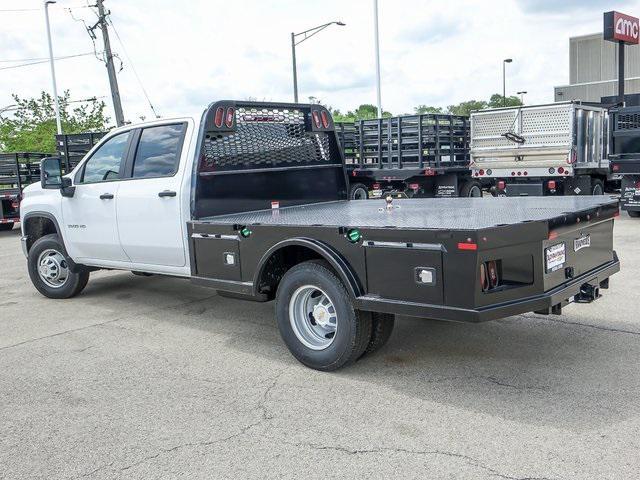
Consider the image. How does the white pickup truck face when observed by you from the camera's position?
facing away from the viewer and to the left of the viewer

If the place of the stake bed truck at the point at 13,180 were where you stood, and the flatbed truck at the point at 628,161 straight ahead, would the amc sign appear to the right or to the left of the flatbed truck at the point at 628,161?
left

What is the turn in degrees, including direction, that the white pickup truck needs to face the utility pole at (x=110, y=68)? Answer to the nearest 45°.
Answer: approximately 45° to its right

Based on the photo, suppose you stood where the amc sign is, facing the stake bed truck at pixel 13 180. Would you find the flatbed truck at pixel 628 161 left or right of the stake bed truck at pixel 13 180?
left

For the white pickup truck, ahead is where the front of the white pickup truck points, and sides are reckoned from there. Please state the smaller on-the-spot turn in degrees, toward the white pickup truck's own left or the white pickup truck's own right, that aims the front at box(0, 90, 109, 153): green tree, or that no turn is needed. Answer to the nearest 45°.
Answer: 0° — it already faces it

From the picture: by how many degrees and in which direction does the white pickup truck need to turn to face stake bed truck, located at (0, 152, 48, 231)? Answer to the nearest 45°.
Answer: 0° — it already faces it

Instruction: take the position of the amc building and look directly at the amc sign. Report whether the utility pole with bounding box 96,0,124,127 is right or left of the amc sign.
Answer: right

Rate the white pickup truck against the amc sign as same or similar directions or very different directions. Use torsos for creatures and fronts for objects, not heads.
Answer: very different directions

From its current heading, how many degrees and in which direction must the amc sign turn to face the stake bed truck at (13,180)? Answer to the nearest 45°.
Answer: approximately 90° to its right

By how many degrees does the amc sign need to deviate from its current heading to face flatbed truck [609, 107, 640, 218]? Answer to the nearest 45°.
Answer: approximately 45° to its right

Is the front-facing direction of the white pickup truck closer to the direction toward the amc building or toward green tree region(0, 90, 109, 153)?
the green tree

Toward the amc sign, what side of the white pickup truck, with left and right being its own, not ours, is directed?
right
